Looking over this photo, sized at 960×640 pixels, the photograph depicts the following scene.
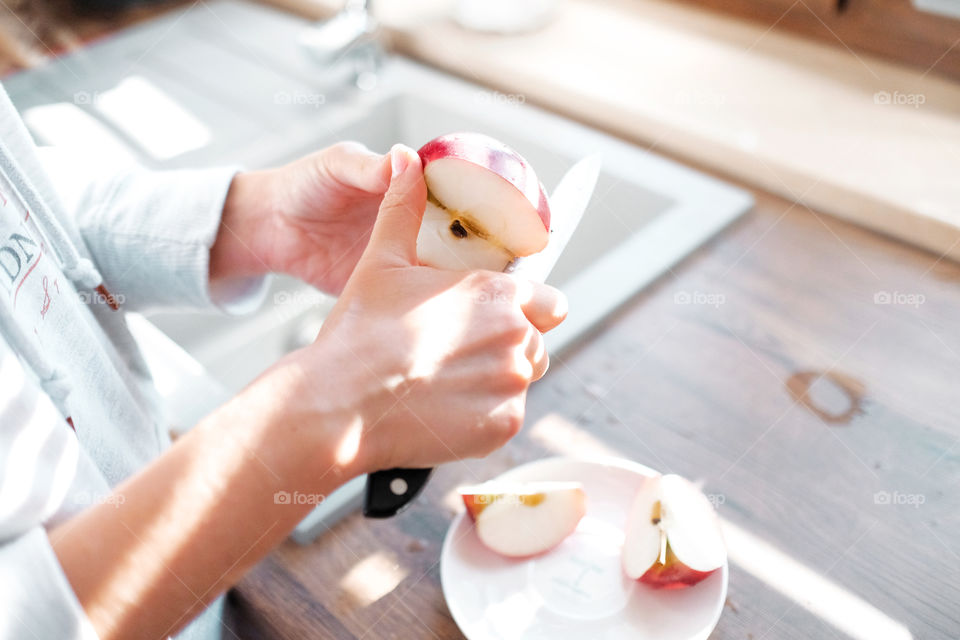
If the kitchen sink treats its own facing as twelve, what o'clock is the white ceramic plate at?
The white ceramic plate is roughly at 10 o'clock from the kitchen sink.

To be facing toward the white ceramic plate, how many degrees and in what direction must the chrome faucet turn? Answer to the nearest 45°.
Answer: approximately 45° to its left

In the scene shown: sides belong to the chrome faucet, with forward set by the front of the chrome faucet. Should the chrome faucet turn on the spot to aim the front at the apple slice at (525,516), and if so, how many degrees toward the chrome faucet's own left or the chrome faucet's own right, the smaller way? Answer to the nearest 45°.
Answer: approximately 45° to the chrome faucet's own left

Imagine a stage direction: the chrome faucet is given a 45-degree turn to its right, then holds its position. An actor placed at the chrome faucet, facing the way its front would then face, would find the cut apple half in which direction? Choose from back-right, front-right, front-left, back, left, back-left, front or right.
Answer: left

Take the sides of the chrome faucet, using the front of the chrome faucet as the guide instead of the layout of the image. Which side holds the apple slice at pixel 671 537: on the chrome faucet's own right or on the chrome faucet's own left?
on the chrome faucet's own left

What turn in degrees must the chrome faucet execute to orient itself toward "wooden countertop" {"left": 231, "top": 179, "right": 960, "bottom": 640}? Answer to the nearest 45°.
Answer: approximately 45° to its left

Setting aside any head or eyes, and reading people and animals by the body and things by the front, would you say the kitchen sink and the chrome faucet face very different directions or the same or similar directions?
same or similar directions

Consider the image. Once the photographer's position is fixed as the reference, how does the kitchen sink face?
facing the viewer and to the left of the viewer

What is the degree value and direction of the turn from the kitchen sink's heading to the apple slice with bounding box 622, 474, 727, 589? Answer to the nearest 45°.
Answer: approximately 45° to its left

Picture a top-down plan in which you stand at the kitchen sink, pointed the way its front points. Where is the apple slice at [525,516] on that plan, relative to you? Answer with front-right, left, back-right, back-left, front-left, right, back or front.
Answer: front-left
